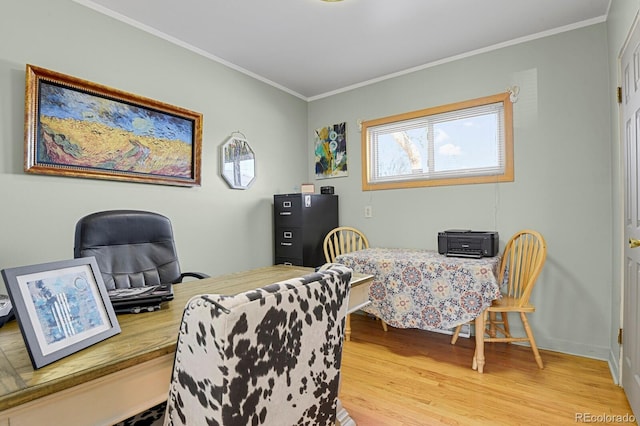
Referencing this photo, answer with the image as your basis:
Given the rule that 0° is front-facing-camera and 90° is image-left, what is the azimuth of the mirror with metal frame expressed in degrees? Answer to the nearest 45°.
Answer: approximately 315°

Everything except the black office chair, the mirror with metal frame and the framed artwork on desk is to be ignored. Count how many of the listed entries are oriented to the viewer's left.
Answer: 0

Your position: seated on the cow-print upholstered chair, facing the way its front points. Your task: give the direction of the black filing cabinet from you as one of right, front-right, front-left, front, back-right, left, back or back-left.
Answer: front-right

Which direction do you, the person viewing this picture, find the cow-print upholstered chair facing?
facing away from the viewer and to the left of the viewer

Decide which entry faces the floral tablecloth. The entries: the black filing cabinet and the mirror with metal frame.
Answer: the mirror with metal frame

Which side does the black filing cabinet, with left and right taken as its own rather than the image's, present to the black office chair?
front

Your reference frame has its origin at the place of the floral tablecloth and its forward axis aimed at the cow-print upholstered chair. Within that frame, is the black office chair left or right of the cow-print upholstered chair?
right

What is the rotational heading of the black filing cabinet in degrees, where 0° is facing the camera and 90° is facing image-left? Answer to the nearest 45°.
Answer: approximately 45°

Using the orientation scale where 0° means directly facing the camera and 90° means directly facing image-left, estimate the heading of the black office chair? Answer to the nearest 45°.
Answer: approximately 315°

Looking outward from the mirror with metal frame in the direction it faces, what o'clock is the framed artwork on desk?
The framed artwork on desk is roughly at 2 o'clock from the mirror with metal frame.

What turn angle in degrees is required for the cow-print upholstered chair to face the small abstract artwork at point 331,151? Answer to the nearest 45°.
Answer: approximately 45° to its right

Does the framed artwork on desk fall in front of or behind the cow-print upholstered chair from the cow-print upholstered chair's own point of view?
in front

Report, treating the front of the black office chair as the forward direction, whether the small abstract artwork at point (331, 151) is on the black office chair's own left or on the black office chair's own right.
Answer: on the black office chair's own left
